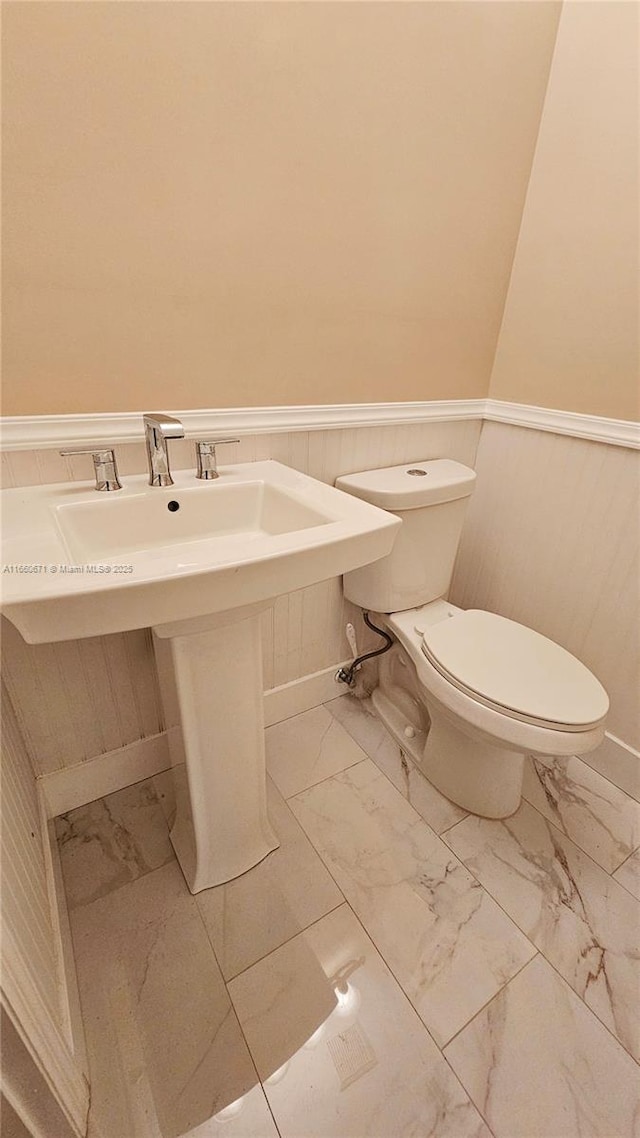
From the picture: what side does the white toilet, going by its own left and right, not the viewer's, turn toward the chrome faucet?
right

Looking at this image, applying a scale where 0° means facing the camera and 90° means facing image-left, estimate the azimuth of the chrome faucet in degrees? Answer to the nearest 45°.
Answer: approximately 315°

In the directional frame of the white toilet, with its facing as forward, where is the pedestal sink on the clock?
The pedestal sink is roughly at 3 o'clock from the white toilet.
